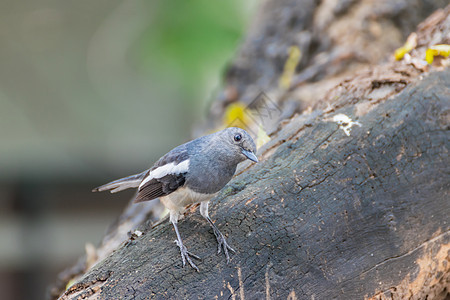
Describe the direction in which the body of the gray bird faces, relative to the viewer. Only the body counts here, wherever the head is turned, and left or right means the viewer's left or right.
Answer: facing the viewer and to the right of the viewer

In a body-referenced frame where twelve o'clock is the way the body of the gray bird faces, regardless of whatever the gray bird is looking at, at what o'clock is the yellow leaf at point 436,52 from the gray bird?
The yellow leaf is roughly at 10 o'clock from the gray bird.

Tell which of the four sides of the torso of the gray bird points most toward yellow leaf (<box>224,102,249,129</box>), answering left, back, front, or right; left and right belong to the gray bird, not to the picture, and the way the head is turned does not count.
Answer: left
